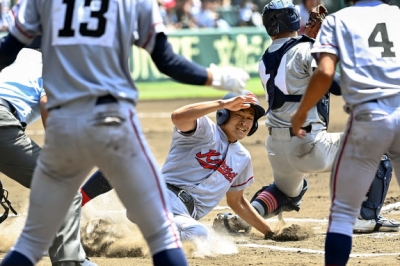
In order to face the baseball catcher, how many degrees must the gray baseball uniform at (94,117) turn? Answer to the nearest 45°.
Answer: approximately 45° to its right

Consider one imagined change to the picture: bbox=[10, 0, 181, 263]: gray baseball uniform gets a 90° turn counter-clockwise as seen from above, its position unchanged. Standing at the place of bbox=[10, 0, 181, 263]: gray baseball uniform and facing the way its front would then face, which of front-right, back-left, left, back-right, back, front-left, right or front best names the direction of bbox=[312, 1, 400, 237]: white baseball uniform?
back

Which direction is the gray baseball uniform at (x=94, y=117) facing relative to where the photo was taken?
away from the camera
